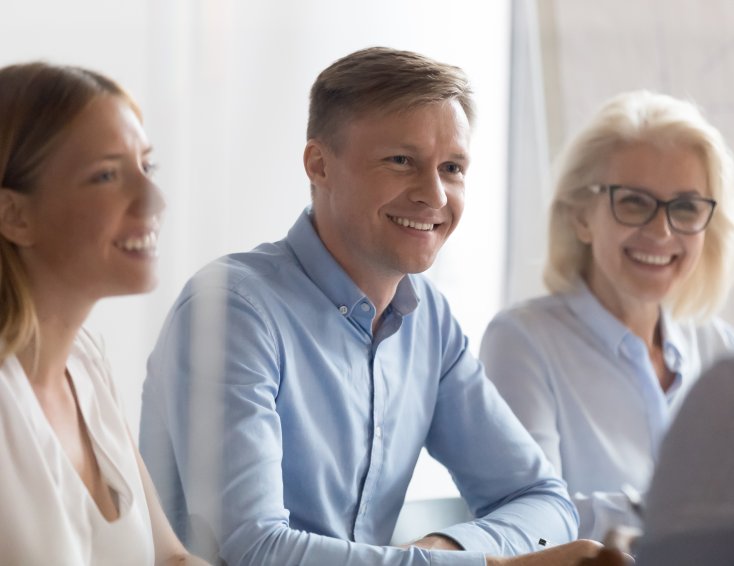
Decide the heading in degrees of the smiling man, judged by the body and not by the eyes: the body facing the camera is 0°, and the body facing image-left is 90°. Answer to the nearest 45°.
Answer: approximately 315°

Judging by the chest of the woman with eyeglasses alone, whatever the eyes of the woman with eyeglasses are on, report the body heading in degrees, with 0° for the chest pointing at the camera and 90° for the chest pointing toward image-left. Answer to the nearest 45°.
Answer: approximately 315°

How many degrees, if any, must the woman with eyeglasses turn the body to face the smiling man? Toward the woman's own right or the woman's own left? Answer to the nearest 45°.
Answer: approximately 90° to the woman's own right

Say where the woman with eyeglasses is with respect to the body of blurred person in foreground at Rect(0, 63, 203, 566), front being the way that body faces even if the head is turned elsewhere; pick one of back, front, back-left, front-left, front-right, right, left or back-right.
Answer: left

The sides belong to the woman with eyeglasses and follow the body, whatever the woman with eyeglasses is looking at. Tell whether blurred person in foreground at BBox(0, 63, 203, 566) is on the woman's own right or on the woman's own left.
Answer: on the woman's own right

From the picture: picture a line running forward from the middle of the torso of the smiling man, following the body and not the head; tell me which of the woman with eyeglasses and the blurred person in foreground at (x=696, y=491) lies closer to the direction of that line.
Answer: the blurred person in foreground

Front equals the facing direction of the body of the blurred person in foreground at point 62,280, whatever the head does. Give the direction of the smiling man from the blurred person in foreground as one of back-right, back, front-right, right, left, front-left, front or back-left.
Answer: left

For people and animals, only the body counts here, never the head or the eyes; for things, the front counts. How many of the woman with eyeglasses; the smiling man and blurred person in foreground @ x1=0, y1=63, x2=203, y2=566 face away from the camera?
0
